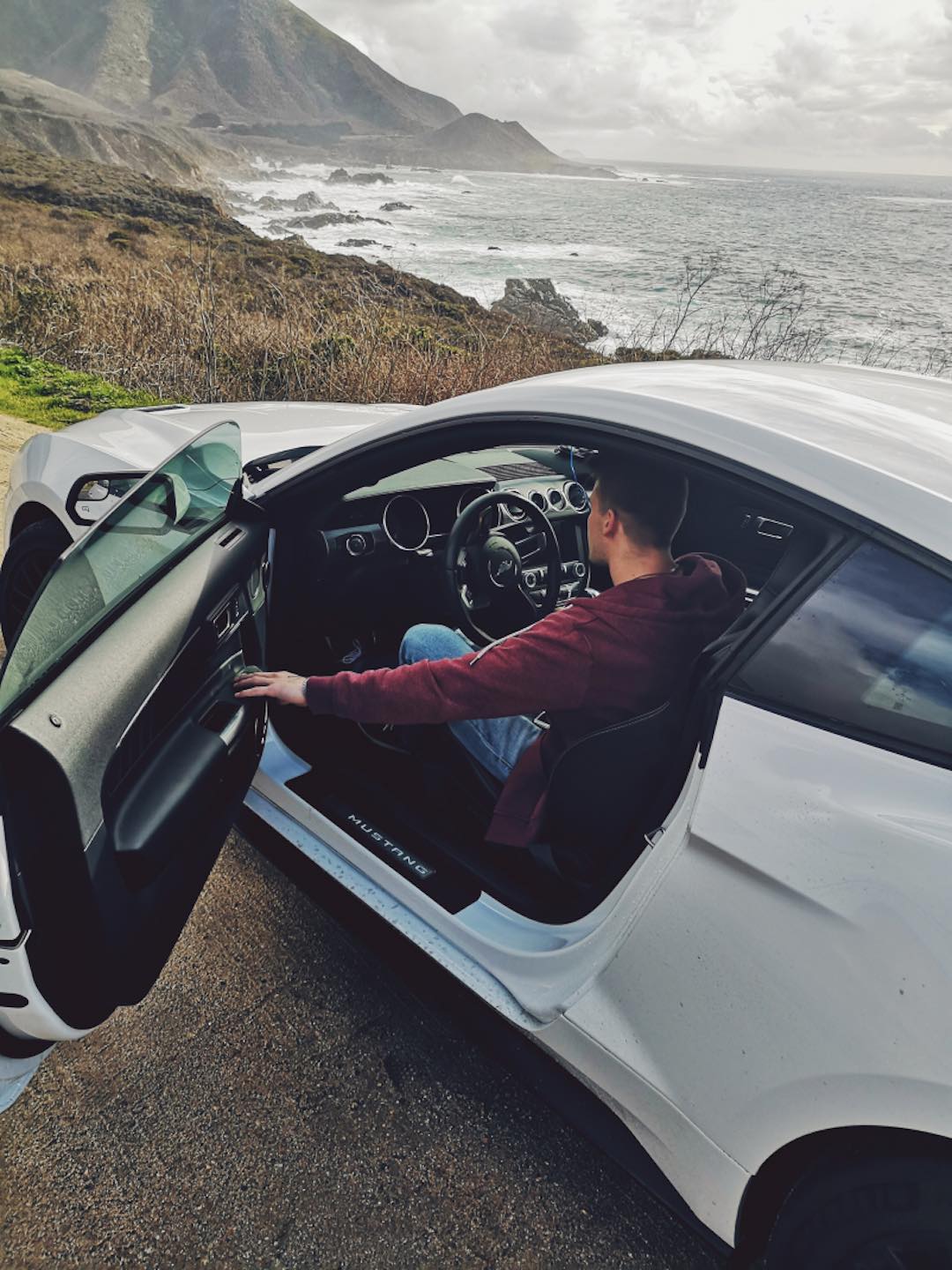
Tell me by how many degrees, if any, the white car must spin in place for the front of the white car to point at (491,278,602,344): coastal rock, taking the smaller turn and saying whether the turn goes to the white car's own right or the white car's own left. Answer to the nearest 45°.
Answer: approximately 45° to the white car's own right

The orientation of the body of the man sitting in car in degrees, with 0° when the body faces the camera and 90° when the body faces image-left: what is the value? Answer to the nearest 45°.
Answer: approximately 135°

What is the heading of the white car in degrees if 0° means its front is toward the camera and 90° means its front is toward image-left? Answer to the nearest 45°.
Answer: approximately 135°

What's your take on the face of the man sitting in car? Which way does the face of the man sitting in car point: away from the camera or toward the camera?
away from the camera

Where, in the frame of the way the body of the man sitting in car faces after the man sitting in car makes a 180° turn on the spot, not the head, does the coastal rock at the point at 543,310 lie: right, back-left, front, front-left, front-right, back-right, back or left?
back-left
